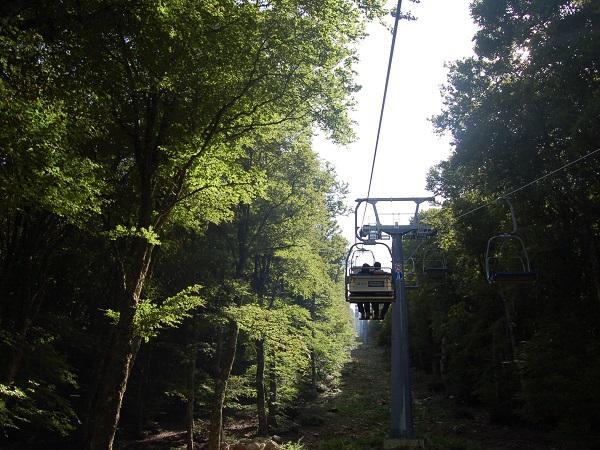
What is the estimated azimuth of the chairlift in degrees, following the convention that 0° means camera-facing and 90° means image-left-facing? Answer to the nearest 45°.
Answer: approximately 180°

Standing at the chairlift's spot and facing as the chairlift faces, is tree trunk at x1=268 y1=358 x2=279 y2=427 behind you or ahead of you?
ahead

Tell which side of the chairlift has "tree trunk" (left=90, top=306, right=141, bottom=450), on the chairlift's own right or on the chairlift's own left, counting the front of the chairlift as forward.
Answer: on the chairlift's own left

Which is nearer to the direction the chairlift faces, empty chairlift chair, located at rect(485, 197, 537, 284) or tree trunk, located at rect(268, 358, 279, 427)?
the tree trunk

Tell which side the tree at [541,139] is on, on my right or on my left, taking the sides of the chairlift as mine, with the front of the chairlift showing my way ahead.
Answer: on my right

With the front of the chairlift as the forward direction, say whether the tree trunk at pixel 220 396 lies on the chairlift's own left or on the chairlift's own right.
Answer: on the chairlift's own left
